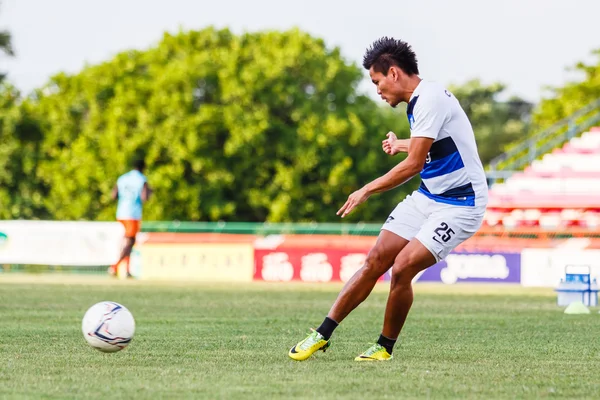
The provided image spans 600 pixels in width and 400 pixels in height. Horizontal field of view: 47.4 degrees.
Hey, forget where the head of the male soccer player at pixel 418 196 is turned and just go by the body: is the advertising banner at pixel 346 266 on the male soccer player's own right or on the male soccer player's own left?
on the male soccer player's own right

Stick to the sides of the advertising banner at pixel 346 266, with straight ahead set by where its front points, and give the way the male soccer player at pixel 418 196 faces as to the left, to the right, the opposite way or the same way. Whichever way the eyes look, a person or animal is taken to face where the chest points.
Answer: to the right

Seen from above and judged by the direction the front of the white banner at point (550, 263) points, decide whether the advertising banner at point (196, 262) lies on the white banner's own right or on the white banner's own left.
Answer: on the white banner's own right

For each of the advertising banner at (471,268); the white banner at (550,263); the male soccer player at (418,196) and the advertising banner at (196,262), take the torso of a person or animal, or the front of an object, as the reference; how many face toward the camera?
3

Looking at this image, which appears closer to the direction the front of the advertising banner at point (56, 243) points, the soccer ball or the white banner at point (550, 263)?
the soccer ball

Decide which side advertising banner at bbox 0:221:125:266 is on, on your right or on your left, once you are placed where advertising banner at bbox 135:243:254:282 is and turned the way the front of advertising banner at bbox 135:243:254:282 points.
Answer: on your right

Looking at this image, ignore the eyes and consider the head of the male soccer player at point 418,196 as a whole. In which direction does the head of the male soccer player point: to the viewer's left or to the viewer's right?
to the viewer's left

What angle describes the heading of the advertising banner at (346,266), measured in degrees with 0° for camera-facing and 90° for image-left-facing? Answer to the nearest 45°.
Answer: approximately 0°

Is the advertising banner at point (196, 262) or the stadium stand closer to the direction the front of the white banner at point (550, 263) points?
the advertising banner

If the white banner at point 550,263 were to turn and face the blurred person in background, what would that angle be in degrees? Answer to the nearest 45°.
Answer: approximately 45° to its right

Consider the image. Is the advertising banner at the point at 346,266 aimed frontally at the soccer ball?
yes

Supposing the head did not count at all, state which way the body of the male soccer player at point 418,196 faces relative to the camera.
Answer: to the viewer's left
